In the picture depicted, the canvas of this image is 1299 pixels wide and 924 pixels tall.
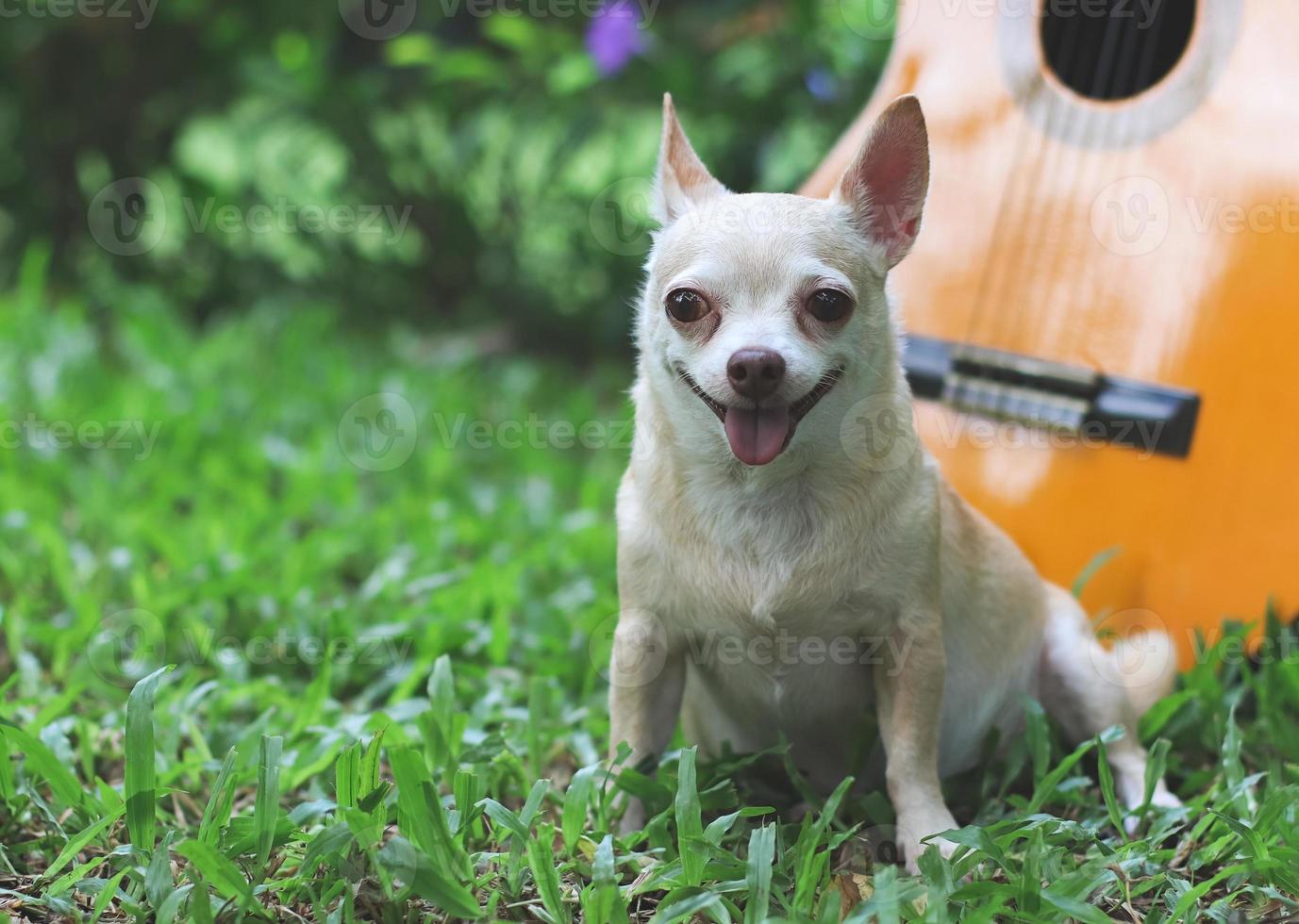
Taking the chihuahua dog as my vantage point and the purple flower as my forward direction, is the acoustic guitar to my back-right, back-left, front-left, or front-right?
front-right

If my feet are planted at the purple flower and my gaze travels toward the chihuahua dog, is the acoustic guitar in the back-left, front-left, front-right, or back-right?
front-left

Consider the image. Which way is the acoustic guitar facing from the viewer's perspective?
toward the camera

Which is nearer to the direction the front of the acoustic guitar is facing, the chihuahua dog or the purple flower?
the chihuahua dog

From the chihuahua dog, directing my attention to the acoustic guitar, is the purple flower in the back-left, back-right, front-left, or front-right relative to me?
front-left

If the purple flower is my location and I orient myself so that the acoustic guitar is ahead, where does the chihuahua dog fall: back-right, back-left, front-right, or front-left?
front-right

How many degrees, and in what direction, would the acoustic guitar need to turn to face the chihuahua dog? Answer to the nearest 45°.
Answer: approximately 45° to its right

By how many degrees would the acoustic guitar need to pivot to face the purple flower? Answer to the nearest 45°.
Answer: approximately 135° to its right
